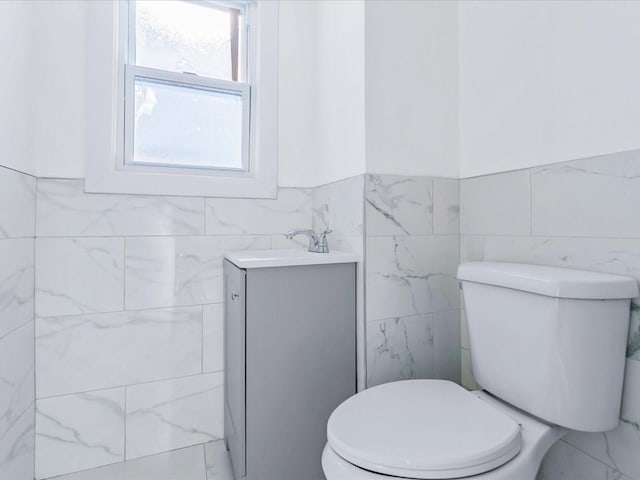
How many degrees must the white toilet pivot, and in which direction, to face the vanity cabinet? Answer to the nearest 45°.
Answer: approximately 45° to its right

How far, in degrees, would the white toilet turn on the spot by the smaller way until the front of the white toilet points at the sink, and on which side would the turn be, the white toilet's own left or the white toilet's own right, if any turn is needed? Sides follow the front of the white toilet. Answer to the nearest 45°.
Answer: approximately 45° to the white toilet's own right

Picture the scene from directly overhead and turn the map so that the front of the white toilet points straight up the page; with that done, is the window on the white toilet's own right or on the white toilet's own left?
on the white toilet's own right

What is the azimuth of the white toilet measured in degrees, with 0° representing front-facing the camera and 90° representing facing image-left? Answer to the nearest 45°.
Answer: approximately 45°
